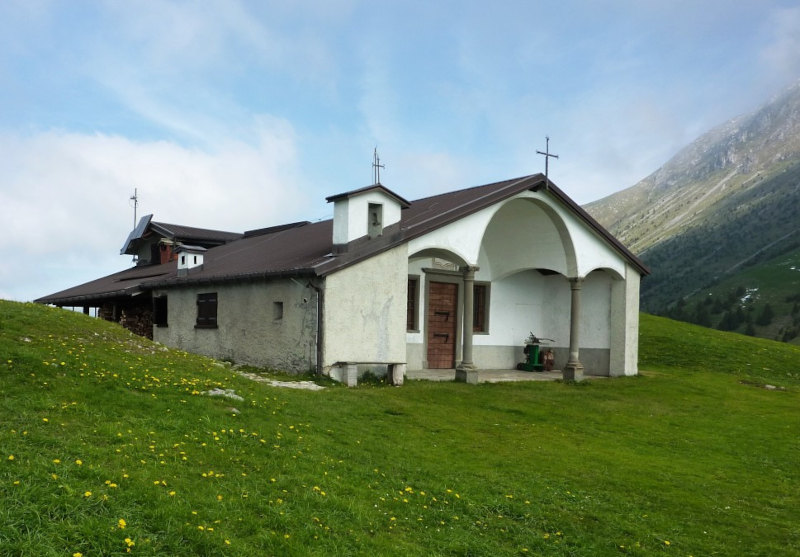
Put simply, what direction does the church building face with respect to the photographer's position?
facing the viewer and to the right of the viewer
